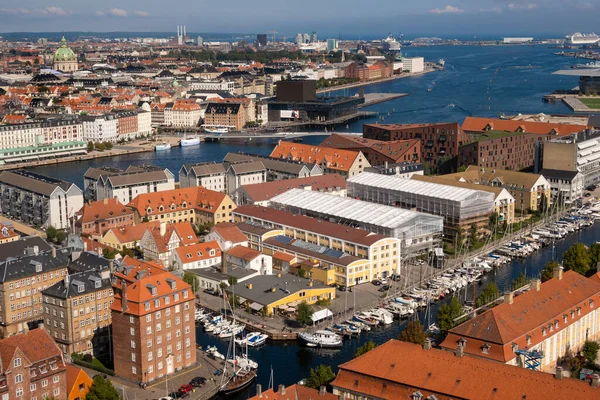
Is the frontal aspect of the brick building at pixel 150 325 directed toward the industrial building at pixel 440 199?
no

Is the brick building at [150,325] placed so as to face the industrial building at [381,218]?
no

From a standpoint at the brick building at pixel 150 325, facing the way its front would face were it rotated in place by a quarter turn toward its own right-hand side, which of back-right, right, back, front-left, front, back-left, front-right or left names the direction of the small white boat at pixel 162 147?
back-right

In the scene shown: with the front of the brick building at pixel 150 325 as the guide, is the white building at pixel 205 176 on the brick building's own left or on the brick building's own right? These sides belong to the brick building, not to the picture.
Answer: on the brick building's own left

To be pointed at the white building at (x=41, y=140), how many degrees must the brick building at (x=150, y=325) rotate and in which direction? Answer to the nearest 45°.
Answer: approximately 135° to its left

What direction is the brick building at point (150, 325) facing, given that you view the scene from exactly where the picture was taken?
facing the viewer and to the right of the viewer

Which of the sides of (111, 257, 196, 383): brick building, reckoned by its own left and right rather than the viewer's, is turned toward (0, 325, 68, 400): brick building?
right

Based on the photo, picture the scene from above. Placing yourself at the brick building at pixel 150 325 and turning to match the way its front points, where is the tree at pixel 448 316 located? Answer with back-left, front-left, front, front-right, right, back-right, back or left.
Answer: front-left

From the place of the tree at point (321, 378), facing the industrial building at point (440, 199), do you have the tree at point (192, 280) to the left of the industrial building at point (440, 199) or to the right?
left

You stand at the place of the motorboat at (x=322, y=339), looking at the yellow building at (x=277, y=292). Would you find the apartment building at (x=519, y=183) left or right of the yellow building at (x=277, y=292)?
right

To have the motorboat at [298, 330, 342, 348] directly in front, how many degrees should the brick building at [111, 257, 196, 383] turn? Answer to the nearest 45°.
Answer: approximately 90° to its left

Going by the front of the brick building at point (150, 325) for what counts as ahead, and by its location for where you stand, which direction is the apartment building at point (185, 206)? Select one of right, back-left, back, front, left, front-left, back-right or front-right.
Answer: back-left

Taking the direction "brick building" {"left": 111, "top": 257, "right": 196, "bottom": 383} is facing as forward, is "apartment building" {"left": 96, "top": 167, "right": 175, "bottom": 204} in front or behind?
behind

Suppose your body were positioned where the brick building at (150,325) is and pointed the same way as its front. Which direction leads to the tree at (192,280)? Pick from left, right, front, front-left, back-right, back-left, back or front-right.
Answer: back-left

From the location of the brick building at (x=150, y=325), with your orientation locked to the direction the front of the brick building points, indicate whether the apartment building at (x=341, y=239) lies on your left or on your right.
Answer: on your left

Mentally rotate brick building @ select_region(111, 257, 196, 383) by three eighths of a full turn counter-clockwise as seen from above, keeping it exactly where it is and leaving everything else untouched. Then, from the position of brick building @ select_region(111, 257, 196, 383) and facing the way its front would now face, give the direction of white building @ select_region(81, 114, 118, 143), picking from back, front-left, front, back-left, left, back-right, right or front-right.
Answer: front

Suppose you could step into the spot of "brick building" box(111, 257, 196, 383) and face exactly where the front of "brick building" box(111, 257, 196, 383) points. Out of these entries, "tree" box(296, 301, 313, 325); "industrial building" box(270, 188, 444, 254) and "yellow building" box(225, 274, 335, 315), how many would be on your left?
3

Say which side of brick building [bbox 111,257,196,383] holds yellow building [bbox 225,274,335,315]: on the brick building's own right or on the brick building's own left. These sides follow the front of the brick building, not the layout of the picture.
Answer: on the brick building's own left

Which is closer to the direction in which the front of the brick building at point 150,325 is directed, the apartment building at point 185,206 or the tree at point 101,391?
the tree

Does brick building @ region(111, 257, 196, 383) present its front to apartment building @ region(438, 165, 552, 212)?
no
